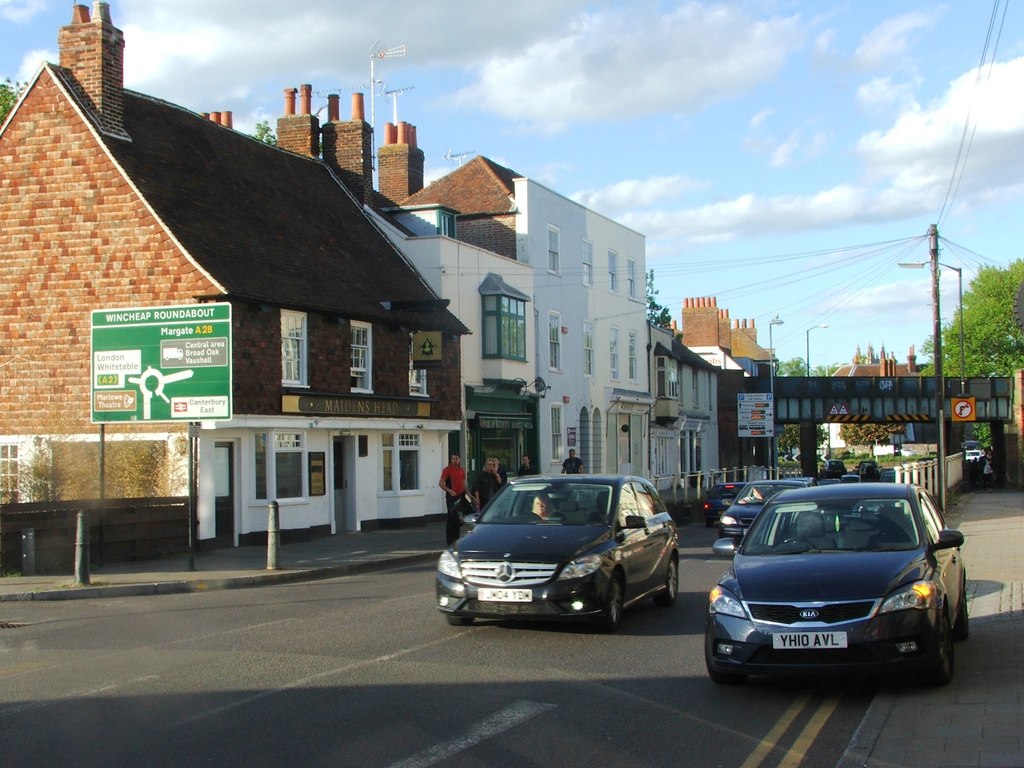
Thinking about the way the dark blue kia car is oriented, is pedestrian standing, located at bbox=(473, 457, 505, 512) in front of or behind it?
behind

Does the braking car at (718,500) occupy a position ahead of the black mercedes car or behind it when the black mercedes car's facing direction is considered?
behind

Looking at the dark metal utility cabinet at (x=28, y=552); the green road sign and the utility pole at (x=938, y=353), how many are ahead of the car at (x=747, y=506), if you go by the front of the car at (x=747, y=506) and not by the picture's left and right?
2

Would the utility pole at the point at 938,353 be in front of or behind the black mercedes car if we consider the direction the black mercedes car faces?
behind

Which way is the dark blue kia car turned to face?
toward the camera

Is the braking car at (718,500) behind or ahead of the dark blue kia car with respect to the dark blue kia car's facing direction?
behind

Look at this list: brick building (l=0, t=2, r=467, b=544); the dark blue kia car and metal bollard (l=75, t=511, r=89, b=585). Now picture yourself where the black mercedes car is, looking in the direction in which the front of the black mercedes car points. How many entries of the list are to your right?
2

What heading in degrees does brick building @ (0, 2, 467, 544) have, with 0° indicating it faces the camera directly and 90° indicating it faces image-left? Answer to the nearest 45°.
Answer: approximately 315°

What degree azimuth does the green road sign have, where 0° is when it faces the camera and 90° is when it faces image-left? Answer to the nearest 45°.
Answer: approximately 0°

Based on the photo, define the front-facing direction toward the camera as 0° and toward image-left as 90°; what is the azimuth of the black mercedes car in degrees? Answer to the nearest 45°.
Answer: approximately 45°

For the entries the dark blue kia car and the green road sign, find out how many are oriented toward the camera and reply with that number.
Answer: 2

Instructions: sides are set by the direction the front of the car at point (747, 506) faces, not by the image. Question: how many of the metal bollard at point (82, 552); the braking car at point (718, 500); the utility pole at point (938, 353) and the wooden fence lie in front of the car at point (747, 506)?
2
